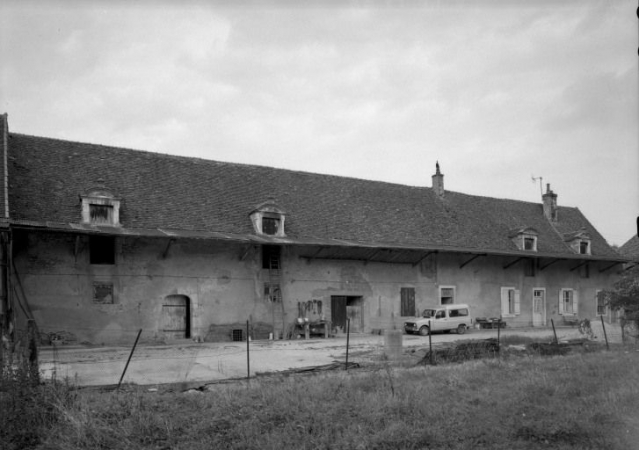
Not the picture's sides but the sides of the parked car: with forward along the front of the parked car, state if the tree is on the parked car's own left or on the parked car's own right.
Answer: on the parked car's own left

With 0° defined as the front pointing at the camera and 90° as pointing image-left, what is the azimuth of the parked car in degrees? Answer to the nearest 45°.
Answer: approximately 45°

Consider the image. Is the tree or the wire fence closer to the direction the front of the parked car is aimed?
the wire fence

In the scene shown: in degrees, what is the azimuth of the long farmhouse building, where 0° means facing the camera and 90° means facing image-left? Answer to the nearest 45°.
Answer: approximately 315°

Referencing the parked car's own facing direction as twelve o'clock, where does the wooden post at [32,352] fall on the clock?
The wooden post is roughly at 11 o'clock from the parked car.

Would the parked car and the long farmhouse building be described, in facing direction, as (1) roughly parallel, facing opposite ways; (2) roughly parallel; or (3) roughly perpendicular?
roughly perpendicular
